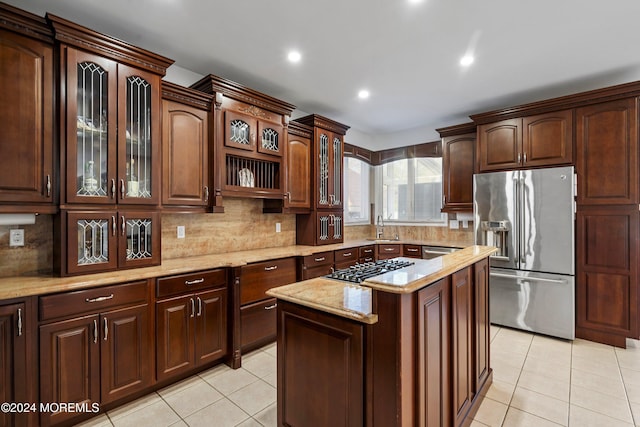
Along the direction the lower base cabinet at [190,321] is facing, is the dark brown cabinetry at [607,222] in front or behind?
in front

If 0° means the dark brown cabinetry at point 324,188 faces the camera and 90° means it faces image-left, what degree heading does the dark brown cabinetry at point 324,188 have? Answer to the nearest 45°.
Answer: approximately 315°

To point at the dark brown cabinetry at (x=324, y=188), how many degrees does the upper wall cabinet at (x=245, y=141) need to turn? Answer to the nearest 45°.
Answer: approximately 90° to its left

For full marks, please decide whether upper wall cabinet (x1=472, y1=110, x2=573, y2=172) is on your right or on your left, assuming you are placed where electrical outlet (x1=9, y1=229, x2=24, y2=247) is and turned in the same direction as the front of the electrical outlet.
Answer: on your left

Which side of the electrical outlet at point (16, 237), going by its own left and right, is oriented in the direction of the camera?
front

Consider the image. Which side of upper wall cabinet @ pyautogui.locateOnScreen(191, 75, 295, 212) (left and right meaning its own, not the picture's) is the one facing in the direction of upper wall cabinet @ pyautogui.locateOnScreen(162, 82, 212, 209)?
right

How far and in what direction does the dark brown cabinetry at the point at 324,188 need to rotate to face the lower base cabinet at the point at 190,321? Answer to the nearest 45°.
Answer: approximately 90° to its right

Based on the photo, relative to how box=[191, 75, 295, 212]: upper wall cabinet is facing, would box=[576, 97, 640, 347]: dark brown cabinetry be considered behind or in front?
in front

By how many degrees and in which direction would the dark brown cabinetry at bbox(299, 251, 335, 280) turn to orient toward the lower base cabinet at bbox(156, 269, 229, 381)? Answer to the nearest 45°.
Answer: approximately 90° to its right

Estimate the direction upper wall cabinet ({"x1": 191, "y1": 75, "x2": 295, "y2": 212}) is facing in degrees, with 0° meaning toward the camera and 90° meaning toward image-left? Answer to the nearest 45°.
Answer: approximately 315°
